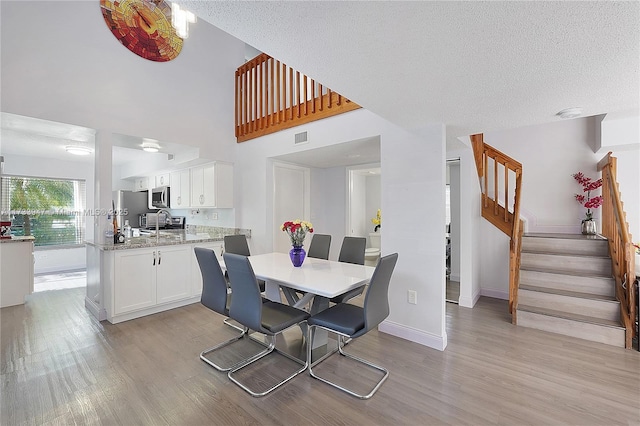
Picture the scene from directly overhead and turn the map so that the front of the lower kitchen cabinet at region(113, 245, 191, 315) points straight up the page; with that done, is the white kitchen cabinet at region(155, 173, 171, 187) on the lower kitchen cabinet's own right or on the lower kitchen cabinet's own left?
on the lower kitchen cabinet's own left

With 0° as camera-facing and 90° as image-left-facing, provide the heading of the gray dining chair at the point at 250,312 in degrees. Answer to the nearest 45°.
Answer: approximately 225°

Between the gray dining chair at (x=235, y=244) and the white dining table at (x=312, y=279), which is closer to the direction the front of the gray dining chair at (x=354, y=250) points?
the white dining table

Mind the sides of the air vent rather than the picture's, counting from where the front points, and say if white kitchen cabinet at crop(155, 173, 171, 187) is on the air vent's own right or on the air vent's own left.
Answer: on the air vent's own right

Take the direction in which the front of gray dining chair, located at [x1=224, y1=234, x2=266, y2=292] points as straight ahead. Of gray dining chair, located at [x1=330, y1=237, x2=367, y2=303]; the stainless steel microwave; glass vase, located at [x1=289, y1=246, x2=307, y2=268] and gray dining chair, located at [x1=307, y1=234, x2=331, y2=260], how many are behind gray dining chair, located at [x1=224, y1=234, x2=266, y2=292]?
1

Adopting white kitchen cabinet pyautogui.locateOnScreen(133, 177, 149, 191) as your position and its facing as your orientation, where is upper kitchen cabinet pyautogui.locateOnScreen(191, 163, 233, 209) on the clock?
The upper kitchen cabinet is roughly at 10 o'clock from the white kitchen cabinet.

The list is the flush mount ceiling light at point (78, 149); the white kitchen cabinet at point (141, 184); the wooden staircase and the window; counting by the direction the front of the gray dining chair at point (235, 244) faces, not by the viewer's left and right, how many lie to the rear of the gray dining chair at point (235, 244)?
3

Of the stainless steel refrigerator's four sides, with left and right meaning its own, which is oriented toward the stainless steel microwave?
left

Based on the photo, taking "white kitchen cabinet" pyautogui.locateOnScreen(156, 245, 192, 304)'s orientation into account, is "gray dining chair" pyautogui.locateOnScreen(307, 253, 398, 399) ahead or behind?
ahead

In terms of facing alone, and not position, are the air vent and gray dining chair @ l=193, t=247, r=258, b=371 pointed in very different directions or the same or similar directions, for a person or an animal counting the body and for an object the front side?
very different directions
